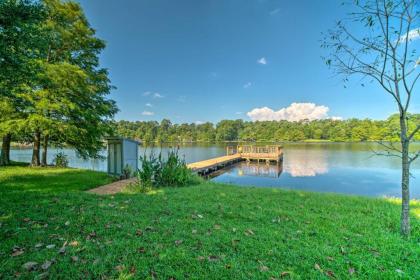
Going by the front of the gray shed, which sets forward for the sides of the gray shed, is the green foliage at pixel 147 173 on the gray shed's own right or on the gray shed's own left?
on the gray shed's own left

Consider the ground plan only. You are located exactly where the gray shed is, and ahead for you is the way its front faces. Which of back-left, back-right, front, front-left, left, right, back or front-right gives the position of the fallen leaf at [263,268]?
front-left

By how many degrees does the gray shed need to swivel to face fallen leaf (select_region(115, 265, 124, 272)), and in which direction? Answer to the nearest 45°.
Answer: approximately 45° to its left

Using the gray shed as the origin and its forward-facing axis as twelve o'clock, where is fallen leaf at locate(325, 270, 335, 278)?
The fallen leaf is roughly at 10 o'clock from the gray shed.

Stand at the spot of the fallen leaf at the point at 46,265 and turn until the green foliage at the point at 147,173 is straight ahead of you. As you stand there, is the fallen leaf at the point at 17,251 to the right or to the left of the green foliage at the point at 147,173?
left

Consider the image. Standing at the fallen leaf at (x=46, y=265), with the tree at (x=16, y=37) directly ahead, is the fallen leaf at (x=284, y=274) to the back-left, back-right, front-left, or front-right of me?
back-right

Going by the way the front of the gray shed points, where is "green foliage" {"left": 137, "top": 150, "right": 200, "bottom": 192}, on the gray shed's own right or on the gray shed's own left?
on the gray shed's own left

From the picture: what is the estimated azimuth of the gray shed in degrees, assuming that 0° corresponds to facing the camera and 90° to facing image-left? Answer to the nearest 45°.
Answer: approximately 45°

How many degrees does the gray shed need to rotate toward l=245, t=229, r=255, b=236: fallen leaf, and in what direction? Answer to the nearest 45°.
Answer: approximately 45° to its left

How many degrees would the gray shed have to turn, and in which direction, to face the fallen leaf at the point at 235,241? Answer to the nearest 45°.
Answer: approximately 45° to its left
